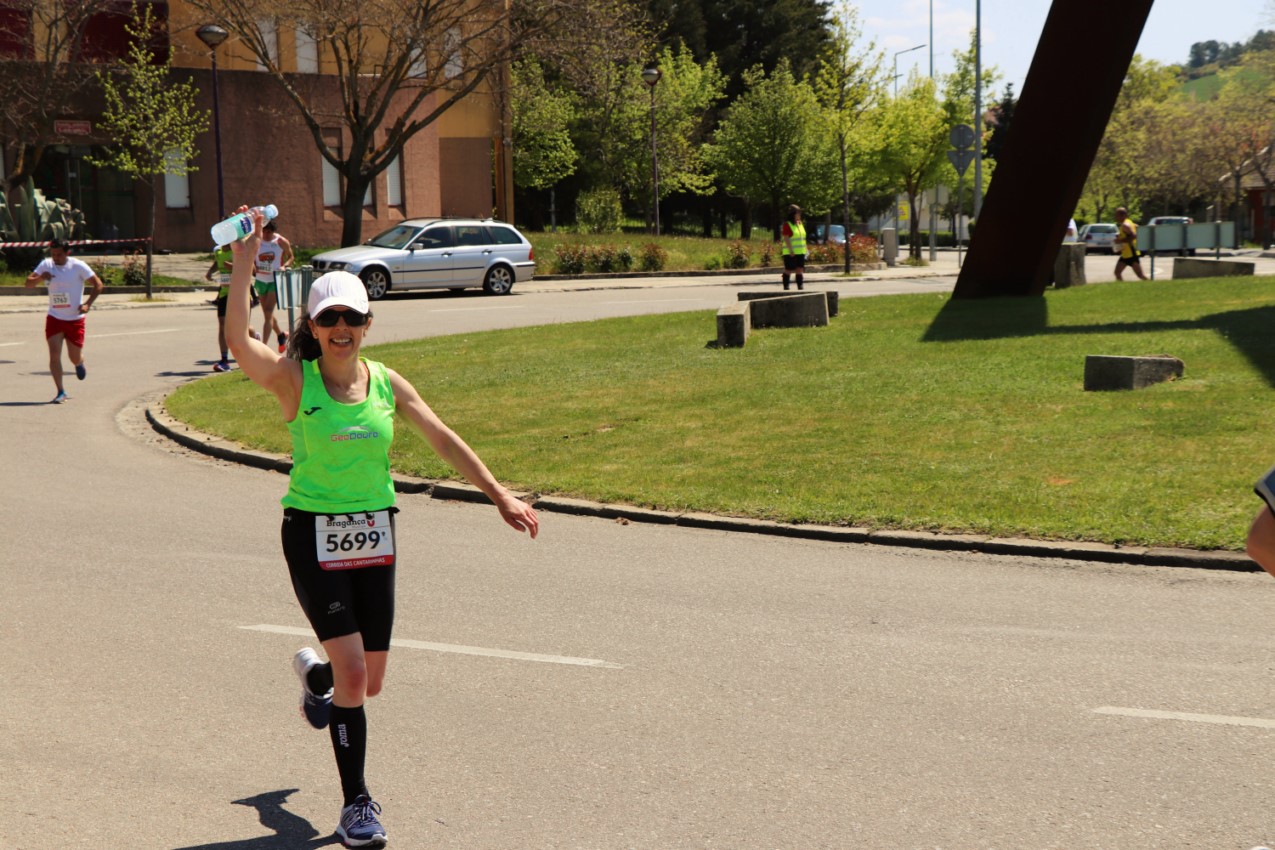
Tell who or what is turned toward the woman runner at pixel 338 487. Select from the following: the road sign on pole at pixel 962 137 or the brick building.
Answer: the brick building

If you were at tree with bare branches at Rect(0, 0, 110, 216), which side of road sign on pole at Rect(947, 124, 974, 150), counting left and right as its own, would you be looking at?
left

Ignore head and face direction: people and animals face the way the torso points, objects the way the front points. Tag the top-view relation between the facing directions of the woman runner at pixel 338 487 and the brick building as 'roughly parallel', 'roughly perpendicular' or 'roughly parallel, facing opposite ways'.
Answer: roughly parallel

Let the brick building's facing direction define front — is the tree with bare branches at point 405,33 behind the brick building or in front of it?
in front

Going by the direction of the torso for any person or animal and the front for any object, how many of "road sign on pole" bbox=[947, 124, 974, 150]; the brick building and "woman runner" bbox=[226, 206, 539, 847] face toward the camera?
2

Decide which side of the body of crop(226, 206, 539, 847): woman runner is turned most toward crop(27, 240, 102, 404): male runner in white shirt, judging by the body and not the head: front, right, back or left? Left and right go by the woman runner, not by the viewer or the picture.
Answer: back

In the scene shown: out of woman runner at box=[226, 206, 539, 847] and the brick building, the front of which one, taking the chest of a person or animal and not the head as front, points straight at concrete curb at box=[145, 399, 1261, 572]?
the brick building

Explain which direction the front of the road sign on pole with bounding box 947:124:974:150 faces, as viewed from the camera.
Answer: facing away from the viewer

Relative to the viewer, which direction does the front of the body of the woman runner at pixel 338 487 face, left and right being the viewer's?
facing the viewer

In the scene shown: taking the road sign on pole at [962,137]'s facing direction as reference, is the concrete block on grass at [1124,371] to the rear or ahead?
to the rear

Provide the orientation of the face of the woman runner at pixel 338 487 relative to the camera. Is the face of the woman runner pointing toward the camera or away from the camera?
toward the camera

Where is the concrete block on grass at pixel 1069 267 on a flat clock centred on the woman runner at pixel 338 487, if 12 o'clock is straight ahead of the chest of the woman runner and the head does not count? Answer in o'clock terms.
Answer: The concrete block on grass is roughly at 7 o'clock from the woman runner.

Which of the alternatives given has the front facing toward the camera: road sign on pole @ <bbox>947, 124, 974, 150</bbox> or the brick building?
the brick building

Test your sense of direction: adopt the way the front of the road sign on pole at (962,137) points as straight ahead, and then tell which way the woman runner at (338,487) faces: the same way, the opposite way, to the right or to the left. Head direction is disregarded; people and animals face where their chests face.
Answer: the opposite way
